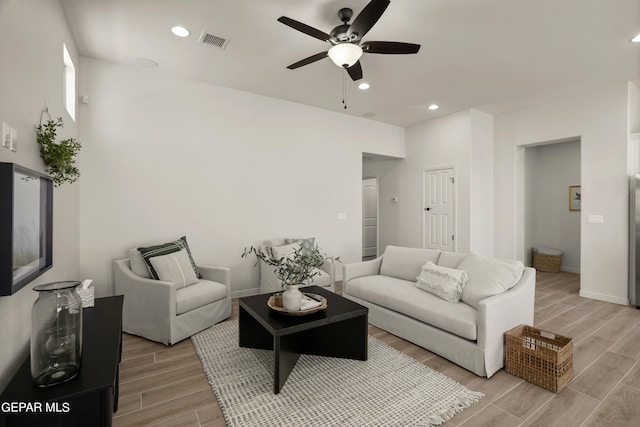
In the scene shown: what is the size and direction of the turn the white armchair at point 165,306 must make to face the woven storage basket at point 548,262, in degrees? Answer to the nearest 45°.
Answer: approximately 45° to its left

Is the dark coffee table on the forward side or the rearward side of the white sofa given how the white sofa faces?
on the forward side

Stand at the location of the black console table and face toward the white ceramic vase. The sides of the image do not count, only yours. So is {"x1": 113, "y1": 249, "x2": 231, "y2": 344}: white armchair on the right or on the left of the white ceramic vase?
left

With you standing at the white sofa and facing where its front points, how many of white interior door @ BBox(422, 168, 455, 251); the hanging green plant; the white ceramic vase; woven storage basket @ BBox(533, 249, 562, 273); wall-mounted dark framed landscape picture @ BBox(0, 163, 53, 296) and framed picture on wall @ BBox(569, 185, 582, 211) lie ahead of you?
3

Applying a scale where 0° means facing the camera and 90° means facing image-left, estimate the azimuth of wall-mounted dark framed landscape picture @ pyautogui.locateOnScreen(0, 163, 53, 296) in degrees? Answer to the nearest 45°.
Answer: approximately 270°

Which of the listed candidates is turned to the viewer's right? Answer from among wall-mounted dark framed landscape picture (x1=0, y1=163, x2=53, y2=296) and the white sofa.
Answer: the wall-mounted dark framed landscape picture

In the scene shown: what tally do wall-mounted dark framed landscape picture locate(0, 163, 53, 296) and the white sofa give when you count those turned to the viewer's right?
1

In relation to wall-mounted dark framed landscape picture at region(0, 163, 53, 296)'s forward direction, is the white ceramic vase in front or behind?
in front

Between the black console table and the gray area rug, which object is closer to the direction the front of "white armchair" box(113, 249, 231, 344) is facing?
the gray area rug

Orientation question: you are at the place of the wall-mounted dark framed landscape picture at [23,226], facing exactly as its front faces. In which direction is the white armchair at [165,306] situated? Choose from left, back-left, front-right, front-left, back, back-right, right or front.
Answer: front-left

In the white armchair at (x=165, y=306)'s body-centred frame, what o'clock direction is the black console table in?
The black console table is roughly at 2 o'clock from the white armchair.
